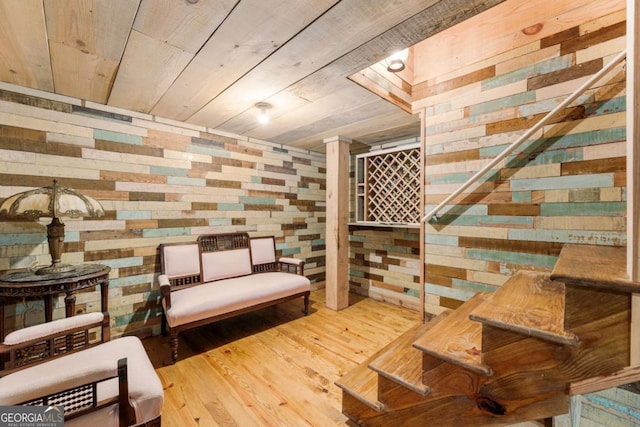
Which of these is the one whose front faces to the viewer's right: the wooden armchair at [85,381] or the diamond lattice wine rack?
the wooden armchair

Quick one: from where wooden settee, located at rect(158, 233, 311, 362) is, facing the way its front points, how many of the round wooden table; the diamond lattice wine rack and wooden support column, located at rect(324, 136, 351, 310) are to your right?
1

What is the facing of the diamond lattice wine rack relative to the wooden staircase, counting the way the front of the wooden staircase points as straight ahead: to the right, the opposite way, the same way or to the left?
to the left

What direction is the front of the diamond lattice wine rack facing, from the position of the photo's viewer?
facing the viewer and to the left of the viewer

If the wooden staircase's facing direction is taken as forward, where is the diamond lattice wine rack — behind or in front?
in front

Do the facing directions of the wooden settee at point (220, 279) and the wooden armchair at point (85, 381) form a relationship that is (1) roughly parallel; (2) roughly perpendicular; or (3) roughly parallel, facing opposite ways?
roughly perpendicular

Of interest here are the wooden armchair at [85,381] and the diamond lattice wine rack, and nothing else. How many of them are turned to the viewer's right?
1

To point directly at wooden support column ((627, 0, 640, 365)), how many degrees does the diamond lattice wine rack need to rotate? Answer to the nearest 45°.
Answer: approximately 45° to its left

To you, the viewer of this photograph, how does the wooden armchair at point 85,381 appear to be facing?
facing to the right of the viewer

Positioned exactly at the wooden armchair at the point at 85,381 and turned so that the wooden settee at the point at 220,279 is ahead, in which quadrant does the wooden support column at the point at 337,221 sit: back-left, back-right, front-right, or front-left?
front-right

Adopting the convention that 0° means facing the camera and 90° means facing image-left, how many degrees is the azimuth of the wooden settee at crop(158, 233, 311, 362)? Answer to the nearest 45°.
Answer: approximately 315°

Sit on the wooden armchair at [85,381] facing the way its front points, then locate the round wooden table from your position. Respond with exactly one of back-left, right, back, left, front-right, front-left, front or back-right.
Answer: left

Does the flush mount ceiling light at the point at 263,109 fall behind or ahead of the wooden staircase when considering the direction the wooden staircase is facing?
ahead

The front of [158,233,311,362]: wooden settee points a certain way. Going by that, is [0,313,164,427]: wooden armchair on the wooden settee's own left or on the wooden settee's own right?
on the wooden settee's own right

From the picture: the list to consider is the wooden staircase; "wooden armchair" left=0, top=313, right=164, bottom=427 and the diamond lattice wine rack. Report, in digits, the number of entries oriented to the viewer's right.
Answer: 1
